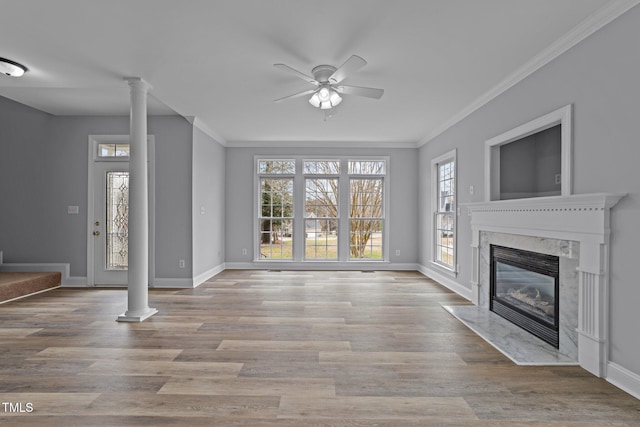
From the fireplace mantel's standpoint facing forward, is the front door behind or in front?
in front

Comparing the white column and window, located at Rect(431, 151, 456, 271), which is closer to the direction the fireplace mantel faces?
the white column

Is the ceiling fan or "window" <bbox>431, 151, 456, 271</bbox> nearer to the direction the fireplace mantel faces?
the ceiling fan

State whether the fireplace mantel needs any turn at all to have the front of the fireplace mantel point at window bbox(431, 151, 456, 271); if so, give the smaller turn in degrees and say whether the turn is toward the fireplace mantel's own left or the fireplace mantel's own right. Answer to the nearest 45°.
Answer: approximately 90° to the fireplace mantel's own right

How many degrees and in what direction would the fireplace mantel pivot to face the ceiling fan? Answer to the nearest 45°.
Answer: approximately 45° to its right

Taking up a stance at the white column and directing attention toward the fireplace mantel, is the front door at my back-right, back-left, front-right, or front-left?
back-left

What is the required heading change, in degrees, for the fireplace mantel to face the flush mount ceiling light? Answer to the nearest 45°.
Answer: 0° — it already faces it

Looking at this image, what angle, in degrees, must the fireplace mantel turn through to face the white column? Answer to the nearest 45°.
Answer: approximately 45° to its right

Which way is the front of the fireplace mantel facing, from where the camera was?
facing the viewer and to the left of the viewer
